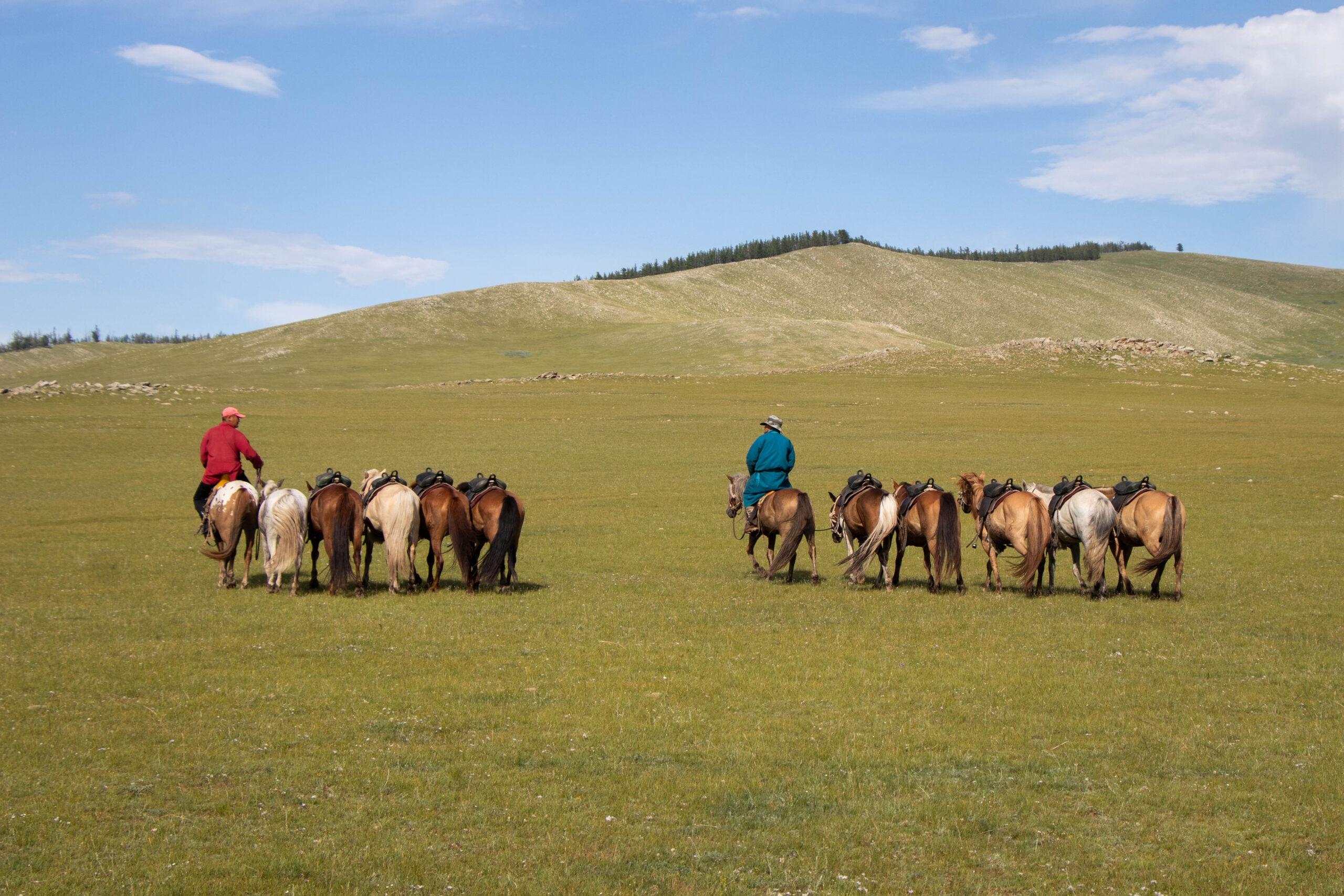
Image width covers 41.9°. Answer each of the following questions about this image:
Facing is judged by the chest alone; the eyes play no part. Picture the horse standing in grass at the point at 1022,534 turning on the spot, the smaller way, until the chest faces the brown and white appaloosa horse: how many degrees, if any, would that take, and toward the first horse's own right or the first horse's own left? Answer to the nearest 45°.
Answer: approximately 45° to the first horse's own left

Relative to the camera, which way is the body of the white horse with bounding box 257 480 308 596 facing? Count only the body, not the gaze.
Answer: away from the camera

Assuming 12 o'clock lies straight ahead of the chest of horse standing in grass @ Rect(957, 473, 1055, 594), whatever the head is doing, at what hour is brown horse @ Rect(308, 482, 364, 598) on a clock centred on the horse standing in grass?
The brown horse is roughly at 10 o'clock from the horse standing in grass.

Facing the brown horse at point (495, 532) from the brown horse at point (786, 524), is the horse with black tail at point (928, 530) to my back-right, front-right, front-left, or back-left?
back-left

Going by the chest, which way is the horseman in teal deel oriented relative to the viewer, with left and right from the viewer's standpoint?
facing away from the viewer and to the left of the viewer

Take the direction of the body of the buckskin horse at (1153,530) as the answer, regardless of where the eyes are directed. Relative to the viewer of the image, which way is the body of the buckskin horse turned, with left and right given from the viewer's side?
facing away from the viewer and to the left of the viewer

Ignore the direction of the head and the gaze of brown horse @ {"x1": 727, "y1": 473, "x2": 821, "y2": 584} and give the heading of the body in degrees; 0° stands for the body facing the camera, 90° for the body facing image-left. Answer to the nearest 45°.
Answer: approximately 135°
